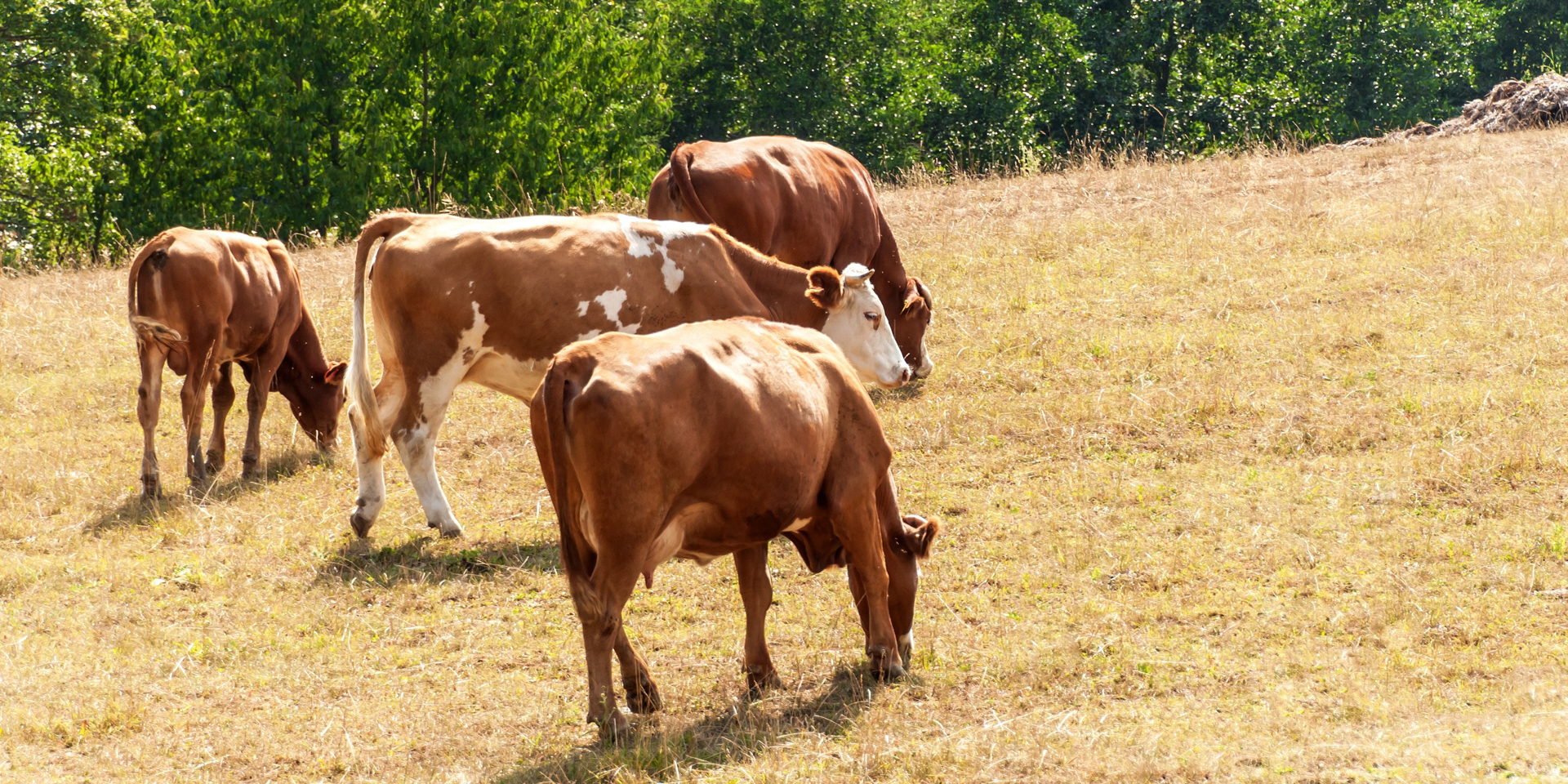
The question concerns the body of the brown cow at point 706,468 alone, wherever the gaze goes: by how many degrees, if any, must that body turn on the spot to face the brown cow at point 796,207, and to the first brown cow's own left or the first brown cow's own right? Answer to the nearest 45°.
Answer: approximately 45° to the first brown cow's own left

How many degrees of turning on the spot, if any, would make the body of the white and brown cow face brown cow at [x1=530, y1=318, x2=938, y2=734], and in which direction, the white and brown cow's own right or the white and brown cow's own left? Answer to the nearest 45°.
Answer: approximately 90° to the white and brown cow's own right

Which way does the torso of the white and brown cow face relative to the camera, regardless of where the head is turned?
to the viewer's right

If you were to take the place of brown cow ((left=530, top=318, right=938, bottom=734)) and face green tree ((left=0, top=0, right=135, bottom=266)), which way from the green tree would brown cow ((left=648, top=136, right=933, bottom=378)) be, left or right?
right

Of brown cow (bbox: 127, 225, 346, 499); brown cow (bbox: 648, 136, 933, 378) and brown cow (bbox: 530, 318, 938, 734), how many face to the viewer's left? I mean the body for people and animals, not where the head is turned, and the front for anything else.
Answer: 0

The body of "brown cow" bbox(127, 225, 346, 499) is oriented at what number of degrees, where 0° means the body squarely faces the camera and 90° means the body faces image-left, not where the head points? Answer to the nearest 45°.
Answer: approximately 225°

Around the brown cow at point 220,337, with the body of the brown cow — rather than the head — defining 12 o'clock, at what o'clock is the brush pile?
The brush pile is roughly at 1 o'clock from the brown cow.

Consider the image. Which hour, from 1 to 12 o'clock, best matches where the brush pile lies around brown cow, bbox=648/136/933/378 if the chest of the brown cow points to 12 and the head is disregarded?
The brush pile is roughly at 12 o'clock from the brown cow.

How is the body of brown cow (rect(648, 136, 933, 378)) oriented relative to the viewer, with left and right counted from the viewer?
facing away from the viewer and to the right of the viewer

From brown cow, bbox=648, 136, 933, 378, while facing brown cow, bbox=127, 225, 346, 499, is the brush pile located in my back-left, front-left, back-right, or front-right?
back-right

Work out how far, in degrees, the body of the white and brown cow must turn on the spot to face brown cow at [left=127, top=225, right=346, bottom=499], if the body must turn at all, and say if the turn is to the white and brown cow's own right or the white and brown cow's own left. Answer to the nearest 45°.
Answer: approximately 135° to the white and brown cow's own left

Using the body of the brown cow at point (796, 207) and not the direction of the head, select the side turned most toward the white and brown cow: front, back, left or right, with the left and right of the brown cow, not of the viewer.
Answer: back

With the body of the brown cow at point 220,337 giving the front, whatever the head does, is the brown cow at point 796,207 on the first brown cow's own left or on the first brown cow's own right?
on the first brown cow's own right

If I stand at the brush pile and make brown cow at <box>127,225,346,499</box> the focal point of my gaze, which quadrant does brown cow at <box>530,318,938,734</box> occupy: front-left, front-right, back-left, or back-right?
front-left

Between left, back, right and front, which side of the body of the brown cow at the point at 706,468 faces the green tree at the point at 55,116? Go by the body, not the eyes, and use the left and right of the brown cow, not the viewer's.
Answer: left

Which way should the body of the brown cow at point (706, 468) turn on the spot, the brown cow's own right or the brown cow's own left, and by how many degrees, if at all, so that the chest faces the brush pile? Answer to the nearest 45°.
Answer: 0° — it already faces it
